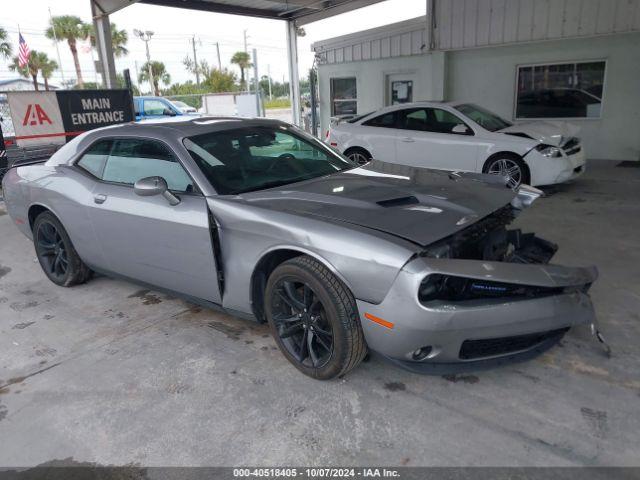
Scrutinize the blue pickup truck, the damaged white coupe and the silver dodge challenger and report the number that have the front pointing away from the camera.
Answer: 0

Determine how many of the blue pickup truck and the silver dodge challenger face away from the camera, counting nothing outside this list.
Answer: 0

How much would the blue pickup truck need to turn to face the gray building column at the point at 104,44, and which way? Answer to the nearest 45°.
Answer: approximately 90° to its right

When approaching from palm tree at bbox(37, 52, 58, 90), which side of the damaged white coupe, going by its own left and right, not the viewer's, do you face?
back

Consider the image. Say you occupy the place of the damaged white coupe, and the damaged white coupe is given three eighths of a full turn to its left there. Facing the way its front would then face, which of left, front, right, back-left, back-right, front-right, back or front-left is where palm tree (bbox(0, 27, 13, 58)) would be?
front-left

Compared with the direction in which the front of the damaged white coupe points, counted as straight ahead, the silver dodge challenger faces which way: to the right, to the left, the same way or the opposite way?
the same way

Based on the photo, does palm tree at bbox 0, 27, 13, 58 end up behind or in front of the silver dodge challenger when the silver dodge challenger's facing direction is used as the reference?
behind

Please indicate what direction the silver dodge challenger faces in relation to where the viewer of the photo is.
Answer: facing the viewer and to the right of the viewer

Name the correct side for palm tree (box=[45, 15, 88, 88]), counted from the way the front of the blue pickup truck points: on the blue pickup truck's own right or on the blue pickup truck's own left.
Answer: on the blue pickup truck's own left

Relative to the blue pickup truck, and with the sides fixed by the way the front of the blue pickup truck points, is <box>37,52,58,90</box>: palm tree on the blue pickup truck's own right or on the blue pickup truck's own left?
on the blue pickup truck's own left

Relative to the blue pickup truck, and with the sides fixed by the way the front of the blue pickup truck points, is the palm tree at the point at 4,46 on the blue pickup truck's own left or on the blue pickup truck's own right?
on the blue pickup truck's own left

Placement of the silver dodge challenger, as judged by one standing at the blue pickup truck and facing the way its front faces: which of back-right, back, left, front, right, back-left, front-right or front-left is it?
right

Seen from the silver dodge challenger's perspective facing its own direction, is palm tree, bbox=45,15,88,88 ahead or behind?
behind

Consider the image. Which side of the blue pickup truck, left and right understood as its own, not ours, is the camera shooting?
right

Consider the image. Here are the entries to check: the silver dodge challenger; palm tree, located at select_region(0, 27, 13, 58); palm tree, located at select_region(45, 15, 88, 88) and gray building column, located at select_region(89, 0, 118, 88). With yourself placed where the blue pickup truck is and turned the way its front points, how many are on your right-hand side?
2

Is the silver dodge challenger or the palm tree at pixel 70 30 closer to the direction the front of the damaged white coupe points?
the silver dodge challenger
